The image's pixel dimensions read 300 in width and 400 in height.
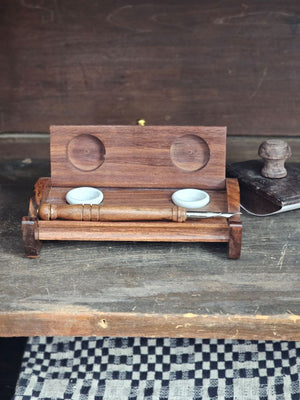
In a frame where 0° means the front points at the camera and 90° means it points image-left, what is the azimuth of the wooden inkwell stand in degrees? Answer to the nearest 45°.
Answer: approximately 0°
